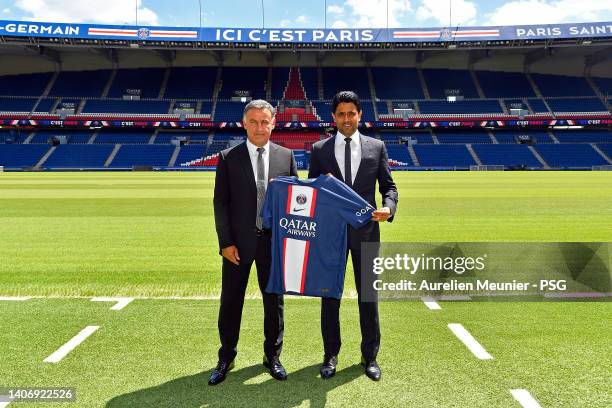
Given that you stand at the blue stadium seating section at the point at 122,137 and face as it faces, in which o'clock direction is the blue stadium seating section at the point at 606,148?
the blue stadium seating section at the point at 606,148 is roughly at 10 o'clock from the blue stadium seating section at the point at 122,137.

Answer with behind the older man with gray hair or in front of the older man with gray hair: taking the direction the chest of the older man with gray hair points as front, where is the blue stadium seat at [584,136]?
behind

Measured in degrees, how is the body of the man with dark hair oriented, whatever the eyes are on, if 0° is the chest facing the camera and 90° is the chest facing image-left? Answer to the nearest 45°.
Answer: approximately 0°

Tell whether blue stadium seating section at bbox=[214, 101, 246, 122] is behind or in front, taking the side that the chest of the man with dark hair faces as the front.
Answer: behind

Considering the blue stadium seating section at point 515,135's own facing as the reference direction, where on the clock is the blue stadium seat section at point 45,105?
the blue stadium seat section at point 45,105 is roughly at 2 o'clock from the blue stadium seating section at point 515,135.

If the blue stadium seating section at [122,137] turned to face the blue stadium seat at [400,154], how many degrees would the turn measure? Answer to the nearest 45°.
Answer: approximately 45° to its left

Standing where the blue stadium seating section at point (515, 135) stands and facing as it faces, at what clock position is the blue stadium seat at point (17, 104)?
the blue stadium seat at point (17, 104) is roughly at 2 o'clock from the blue stadium seating section at point (515, 135).

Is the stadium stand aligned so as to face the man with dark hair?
yes

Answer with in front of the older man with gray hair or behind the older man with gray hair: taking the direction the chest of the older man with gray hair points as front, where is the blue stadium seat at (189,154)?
behind

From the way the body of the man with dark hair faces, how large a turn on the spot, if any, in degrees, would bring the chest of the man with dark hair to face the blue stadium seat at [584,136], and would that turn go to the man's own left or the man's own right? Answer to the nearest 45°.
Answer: approximately 135° to the man's own left

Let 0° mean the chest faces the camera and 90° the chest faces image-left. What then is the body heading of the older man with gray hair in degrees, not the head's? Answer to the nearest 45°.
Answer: approximately 0°
